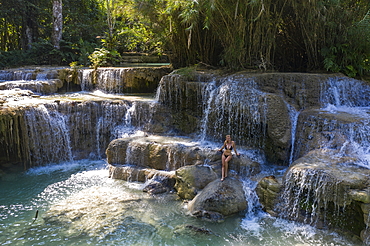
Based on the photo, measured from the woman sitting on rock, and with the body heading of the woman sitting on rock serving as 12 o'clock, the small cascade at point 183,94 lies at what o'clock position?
The small cascade is roughly at 5 o'clock from the woman sitting on rock.

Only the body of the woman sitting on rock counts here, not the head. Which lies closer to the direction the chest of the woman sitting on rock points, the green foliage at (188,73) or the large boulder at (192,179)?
the large boulder

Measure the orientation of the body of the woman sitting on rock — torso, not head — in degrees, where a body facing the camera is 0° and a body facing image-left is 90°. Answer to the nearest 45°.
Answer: approximately 0°

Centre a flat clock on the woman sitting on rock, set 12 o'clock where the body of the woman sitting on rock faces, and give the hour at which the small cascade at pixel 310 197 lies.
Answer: The small cascade is roughly at 10 o'clock from the woman sitting on rock.

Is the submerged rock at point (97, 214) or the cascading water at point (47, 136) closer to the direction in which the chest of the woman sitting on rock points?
the submerged rock

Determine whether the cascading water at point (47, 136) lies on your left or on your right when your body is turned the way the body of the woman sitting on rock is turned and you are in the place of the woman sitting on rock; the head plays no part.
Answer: on your right

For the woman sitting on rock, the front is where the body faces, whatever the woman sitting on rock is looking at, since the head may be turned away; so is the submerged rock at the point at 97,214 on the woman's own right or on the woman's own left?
on the woman's own right

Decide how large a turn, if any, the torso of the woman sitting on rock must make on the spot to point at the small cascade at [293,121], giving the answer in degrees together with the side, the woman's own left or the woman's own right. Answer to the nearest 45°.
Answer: approximately 135° to the woman's own left

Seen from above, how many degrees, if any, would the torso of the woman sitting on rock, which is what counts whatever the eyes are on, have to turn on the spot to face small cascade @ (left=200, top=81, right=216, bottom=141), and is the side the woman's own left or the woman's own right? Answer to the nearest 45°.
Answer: approximately 180°

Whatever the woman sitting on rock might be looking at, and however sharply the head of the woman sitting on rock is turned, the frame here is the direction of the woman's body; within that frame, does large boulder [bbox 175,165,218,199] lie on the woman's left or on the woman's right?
on the woman's right

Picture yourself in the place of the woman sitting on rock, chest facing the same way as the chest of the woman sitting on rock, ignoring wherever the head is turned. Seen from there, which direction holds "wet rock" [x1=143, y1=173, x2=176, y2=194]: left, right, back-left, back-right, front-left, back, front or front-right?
right
